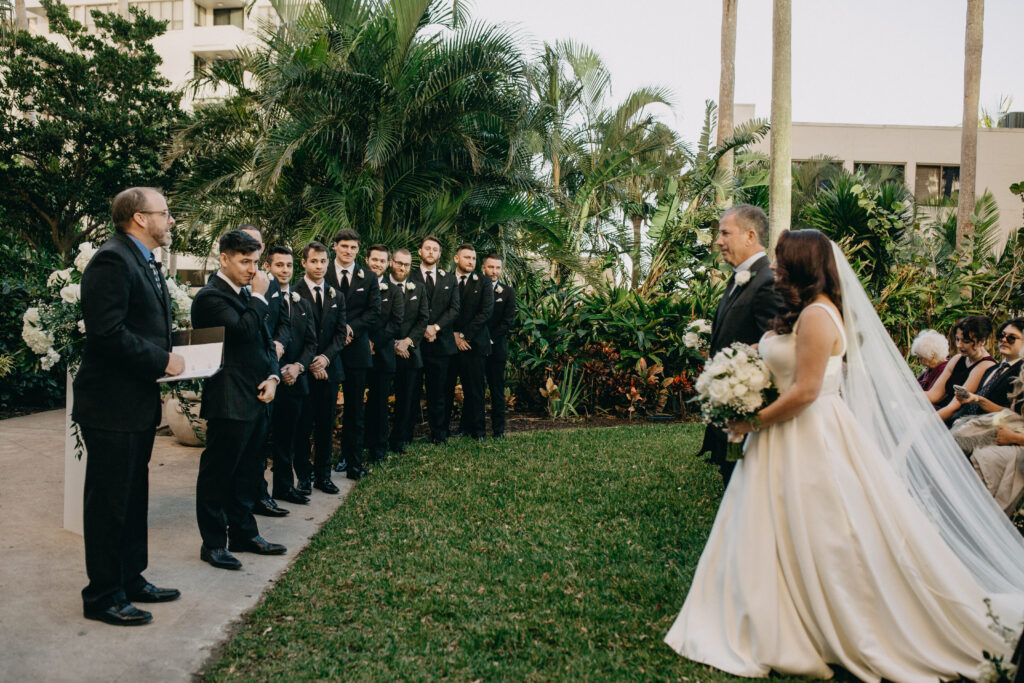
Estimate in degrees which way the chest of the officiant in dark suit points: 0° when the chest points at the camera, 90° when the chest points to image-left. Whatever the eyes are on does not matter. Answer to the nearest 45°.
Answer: approximately 270°

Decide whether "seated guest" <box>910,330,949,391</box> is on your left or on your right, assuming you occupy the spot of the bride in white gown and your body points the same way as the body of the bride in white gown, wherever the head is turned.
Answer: on your right

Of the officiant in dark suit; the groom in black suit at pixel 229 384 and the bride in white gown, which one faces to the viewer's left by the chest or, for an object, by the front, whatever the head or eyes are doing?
the bride in white gown

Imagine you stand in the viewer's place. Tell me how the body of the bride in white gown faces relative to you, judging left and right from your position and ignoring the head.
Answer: facing to the left of the viewer

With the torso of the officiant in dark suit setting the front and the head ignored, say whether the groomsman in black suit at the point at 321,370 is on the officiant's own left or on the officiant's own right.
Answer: on the officiant's own left

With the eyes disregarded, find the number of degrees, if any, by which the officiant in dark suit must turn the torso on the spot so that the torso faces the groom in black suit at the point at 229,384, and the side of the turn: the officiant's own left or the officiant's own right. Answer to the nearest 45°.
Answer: approximately 45° to the officiant's own left

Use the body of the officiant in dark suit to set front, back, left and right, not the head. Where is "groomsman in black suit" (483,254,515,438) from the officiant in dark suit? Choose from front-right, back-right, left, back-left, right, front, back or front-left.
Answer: front-left

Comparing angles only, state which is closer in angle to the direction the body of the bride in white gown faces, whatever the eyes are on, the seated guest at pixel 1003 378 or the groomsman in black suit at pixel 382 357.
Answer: the groomsman in black suit

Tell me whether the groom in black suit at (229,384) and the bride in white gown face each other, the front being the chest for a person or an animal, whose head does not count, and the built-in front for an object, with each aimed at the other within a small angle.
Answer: yes

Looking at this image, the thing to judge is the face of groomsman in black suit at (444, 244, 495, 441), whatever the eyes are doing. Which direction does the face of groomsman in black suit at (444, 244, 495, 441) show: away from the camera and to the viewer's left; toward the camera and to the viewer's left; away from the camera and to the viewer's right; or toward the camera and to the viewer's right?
toward the camera and to the viewer's right

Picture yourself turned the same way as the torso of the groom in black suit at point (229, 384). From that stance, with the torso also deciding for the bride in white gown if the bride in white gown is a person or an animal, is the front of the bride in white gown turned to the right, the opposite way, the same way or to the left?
the opposite way

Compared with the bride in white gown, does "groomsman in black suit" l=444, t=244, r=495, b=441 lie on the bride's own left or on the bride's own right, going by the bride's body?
on the bride's own right

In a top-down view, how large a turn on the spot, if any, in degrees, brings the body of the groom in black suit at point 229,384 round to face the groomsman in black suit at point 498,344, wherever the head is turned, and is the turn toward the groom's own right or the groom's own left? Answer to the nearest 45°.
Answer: approximately 90° to the groom's own left

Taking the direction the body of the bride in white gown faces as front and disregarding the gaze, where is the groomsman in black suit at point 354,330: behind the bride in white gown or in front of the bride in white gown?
in front

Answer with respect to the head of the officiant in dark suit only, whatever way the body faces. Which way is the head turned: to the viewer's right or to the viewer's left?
to the viewer's right
